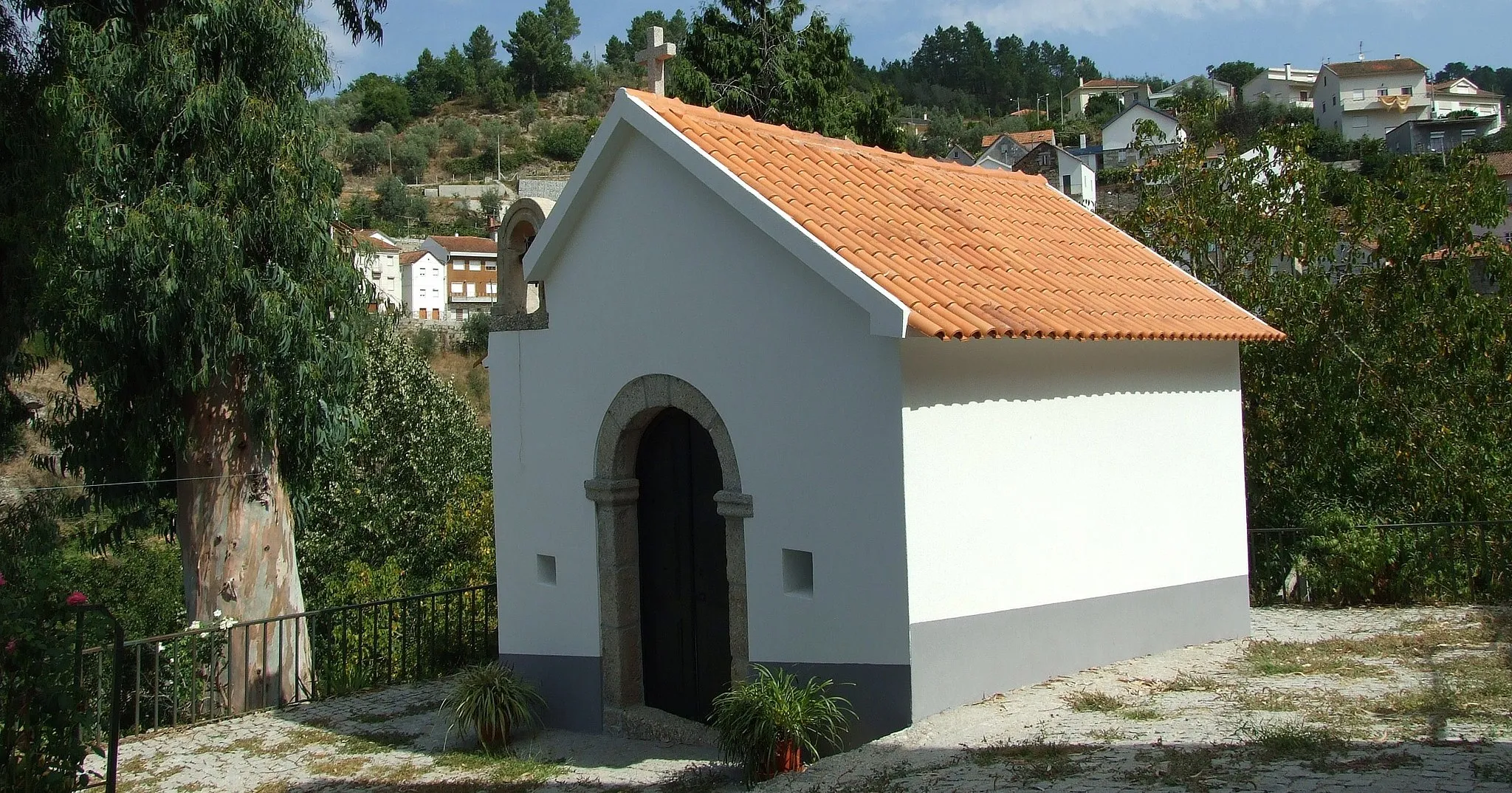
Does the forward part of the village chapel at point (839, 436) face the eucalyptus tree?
no

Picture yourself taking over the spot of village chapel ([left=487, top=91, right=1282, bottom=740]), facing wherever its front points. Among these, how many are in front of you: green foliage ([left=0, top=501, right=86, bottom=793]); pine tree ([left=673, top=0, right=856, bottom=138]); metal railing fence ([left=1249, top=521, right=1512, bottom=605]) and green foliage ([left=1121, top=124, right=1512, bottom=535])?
1

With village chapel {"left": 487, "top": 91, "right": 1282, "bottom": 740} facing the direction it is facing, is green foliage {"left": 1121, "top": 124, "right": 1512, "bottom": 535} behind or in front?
behind

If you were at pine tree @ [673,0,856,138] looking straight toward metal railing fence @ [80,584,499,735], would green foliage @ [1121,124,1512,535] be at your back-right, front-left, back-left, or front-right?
front-left

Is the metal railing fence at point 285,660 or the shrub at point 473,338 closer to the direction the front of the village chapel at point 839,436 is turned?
the metal railing fence

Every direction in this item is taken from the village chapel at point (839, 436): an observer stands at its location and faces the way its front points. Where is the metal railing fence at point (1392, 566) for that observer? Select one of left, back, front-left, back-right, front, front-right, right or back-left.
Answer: back

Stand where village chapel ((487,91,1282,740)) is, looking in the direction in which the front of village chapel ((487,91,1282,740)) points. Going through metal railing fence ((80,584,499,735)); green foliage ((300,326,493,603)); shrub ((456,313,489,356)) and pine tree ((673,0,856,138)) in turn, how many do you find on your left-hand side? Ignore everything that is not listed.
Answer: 0

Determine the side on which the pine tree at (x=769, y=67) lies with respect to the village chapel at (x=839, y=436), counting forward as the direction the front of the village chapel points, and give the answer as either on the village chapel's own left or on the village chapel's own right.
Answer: on the village chapel's own right

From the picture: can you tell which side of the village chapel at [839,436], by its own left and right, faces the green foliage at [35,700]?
front

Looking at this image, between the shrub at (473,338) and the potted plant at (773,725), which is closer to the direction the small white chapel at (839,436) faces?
the potted plant

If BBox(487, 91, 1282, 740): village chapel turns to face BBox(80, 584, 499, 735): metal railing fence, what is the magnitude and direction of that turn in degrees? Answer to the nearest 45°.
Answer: approximately 90° to its right

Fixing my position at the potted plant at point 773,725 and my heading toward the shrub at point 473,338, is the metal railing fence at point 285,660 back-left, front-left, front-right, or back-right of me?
front-left

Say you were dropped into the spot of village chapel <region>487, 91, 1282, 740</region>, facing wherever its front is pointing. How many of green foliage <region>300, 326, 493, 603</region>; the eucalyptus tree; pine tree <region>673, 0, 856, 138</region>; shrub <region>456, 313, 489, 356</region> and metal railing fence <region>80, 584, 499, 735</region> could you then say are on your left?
0

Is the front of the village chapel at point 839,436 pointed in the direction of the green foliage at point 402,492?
no

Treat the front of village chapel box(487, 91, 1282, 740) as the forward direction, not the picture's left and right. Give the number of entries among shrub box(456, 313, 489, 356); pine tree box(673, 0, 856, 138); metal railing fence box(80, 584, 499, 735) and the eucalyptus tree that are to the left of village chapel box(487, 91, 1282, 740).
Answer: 0

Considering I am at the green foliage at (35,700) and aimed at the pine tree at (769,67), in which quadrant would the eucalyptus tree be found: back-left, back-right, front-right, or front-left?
front-left

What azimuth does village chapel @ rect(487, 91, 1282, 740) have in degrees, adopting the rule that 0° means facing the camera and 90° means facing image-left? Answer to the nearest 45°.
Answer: approximately 45°

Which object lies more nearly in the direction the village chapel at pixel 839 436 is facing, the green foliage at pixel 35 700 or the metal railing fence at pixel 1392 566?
the green foliage

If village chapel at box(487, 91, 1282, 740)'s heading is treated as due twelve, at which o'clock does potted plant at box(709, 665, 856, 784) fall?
The potted plant is roughly at 11 o'clock from the village chapel.
